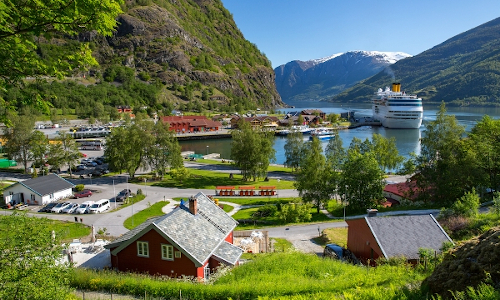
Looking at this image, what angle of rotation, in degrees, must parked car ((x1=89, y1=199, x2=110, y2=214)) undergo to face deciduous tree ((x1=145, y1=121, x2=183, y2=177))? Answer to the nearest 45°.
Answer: approximately 180°

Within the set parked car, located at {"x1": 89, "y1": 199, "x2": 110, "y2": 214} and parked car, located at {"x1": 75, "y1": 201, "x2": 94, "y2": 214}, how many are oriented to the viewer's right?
0

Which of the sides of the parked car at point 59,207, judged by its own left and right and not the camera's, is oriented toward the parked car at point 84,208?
left

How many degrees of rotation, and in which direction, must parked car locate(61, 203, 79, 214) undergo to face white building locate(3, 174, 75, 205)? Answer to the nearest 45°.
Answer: approximately 90° to its right

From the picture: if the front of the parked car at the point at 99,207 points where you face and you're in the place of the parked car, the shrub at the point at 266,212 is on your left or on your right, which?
on your left

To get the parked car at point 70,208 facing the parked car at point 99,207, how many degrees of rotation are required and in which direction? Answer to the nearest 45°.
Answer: approximately 90° to its left

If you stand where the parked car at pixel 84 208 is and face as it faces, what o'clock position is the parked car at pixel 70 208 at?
the parked car at pixel 70 208 is roughly at 3 o'clock from the parked car at pixel 84 208.

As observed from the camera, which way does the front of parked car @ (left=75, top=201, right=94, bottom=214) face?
facing the viewer and to the left of the viewer

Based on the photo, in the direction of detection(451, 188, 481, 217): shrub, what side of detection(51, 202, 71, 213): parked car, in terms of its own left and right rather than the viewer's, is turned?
left

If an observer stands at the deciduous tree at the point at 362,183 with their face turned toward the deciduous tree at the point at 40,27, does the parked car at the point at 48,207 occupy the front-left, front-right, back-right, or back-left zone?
front-right

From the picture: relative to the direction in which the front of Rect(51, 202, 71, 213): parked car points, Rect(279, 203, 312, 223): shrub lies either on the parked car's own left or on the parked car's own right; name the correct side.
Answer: on the parked car's own left

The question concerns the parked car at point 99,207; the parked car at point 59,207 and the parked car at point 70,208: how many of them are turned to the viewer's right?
0

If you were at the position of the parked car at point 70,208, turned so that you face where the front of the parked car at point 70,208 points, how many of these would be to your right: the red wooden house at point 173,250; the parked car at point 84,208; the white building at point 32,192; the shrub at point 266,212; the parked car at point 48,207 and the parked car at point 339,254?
2
